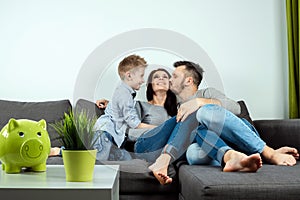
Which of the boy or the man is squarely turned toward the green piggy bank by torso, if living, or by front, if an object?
the man

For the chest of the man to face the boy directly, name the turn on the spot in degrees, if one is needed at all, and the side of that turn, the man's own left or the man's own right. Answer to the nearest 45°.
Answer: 0° — they already face them

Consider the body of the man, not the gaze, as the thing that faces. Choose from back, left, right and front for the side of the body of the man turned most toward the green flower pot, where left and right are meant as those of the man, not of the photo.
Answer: front

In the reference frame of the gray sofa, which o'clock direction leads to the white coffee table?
The white coffee table is roughly at 1 o'clock from the gray sofa.

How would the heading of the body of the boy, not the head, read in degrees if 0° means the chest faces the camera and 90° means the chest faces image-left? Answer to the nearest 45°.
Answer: approximately 270°

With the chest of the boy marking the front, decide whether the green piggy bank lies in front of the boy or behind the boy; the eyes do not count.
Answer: behind

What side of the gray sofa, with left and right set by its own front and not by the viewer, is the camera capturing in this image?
front

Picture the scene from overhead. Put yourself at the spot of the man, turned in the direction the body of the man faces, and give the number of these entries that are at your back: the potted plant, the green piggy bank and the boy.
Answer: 0

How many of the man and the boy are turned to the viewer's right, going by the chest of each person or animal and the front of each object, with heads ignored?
1

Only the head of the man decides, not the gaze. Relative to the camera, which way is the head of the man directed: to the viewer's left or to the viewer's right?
to the viewer's left

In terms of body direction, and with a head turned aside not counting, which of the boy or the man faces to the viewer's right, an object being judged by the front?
the boy

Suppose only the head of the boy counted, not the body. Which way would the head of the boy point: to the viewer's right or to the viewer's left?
to the viewer's right
